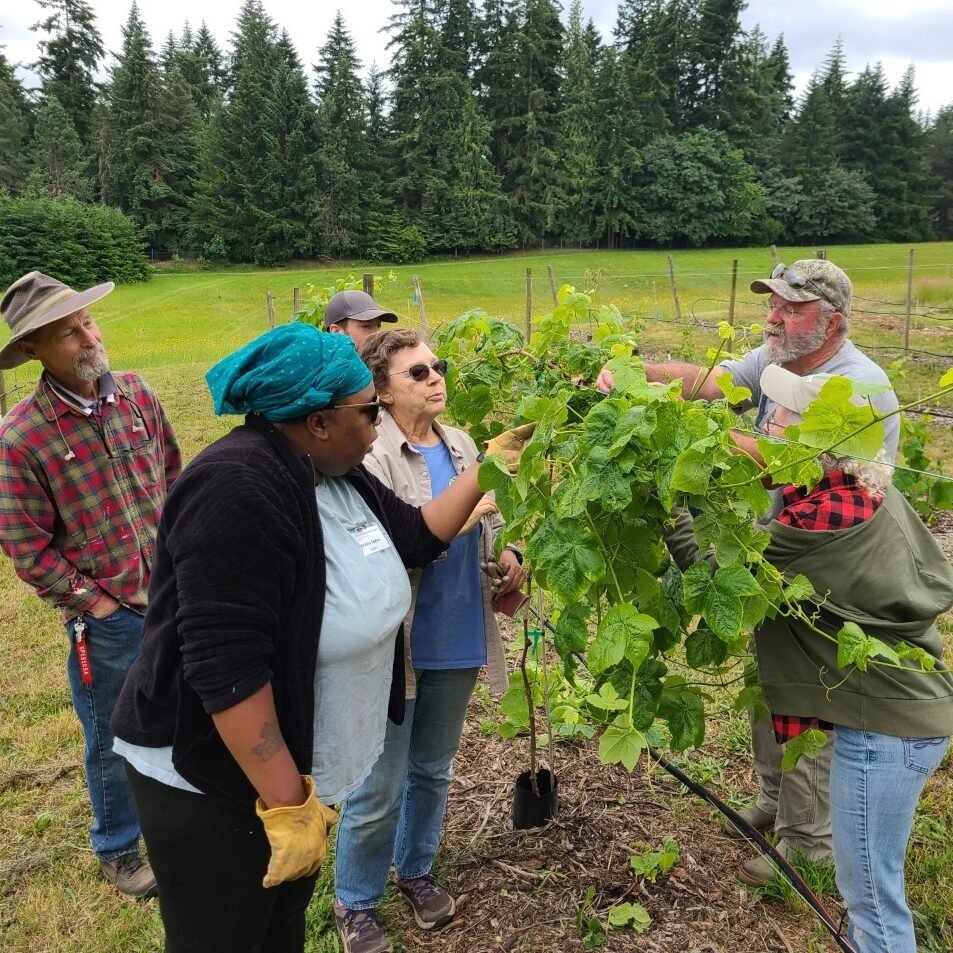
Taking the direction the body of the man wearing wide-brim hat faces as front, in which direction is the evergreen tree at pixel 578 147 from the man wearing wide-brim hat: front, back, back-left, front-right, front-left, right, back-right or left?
left

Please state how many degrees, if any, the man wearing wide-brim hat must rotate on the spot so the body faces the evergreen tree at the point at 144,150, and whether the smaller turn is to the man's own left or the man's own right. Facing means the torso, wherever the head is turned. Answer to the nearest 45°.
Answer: approximately 135° to the man's own left

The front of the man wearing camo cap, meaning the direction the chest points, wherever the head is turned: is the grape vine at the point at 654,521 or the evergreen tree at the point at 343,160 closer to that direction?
the grape vine

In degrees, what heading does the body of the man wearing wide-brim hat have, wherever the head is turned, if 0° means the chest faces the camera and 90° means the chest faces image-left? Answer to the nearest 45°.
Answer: approximately 315°

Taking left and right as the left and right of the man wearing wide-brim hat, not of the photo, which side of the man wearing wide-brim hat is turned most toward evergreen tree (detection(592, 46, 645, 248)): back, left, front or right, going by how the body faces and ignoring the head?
left

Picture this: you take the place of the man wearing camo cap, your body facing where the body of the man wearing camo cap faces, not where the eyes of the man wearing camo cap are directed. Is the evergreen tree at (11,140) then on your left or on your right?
on your right

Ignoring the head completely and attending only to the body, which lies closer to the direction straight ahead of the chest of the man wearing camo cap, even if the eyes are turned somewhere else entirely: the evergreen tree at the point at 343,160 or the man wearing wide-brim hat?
the man wearing wide-brim hat

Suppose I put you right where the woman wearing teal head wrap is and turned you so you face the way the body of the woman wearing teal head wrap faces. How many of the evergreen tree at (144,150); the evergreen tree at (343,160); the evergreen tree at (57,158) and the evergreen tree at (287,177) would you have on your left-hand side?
4

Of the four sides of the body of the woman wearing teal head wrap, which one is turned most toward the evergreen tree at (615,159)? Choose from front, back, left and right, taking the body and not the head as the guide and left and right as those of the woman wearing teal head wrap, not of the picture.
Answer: left

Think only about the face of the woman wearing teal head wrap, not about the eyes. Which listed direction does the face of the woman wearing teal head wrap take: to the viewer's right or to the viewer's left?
to the viewer's right

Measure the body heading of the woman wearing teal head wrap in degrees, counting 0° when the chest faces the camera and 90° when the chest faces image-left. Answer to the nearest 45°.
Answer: approximately 270°

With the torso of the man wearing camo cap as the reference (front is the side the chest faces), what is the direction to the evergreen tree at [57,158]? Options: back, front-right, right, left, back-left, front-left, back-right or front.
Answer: right

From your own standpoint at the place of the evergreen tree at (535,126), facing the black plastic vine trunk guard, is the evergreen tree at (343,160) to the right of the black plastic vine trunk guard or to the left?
right
